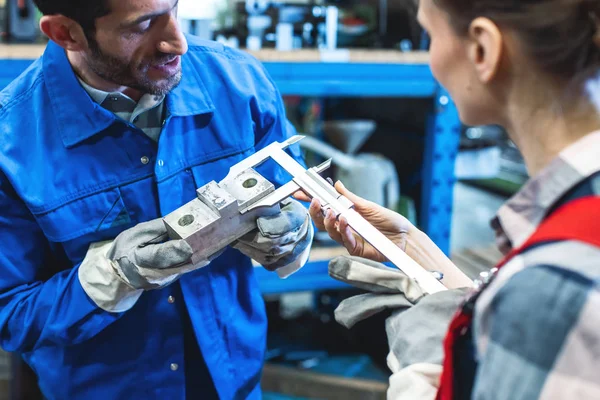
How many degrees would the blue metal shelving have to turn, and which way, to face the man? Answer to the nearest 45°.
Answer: approximately 45° to its right

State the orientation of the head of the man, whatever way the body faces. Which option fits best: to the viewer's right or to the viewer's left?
to the viewer's right

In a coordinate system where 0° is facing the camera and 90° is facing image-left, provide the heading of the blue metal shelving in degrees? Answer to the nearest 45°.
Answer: approximately 0°

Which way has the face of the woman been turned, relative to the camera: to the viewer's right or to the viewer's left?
to the viewer's left

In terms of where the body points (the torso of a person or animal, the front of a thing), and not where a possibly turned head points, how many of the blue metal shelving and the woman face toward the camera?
1

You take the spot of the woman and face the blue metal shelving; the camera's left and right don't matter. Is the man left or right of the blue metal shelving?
left

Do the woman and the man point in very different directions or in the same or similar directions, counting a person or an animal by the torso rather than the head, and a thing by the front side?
very different directions

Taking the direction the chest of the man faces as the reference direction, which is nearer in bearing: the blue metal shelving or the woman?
the woman

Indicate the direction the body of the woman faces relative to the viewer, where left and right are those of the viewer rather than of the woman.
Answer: facing away from the viewer and to the left of the viewer

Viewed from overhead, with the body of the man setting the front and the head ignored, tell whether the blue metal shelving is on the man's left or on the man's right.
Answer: on the man's left

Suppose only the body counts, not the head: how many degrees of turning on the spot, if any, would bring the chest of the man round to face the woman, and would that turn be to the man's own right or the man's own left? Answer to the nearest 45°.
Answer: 0° — they already face them

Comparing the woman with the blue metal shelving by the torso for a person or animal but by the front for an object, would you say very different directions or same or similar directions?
very different directions
